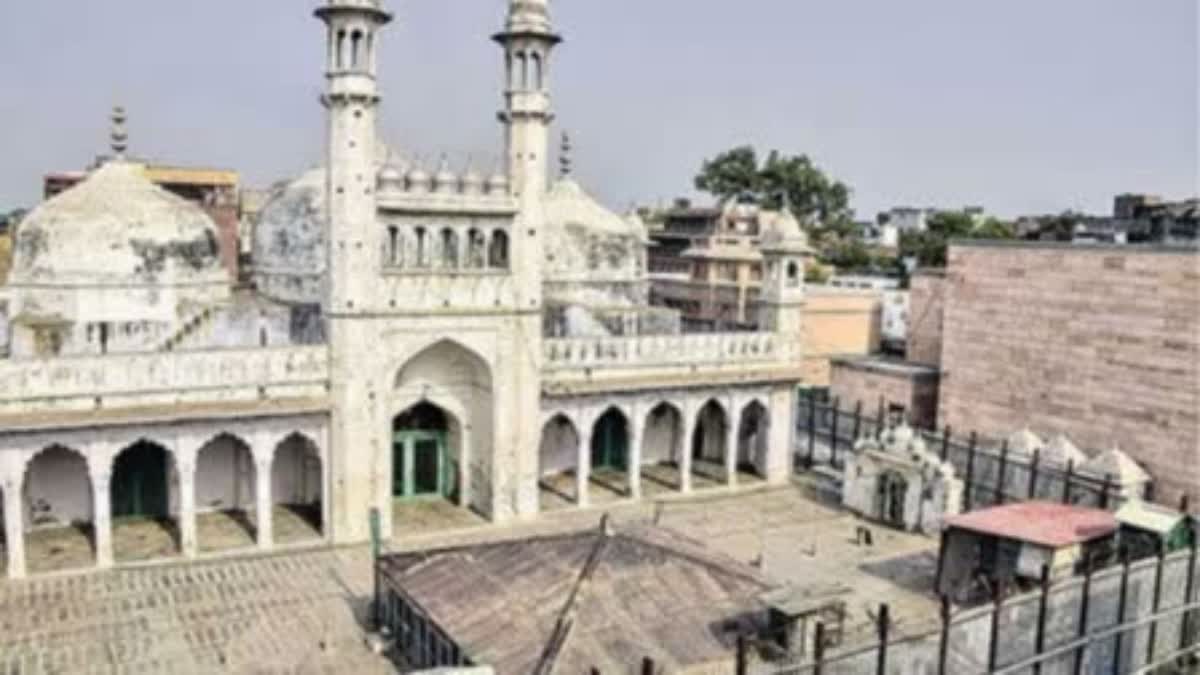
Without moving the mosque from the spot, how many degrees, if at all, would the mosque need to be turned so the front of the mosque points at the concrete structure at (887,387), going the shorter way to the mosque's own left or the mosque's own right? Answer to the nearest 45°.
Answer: approximately 45° to the mosque's own left

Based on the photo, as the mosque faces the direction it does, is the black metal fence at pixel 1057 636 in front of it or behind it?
in front

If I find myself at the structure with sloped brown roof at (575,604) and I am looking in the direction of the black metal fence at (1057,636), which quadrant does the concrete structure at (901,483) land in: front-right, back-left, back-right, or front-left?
front-left

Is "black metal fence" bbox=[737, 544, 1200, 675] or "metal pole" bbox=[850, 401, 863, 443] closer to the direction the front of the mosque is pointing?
the black metal fence

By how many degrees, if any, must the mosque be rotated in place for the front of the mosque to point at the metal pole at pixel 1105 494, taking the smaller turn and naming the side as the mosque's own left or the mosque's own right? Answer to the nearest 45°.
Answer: approximately 45° to the mosque's own left

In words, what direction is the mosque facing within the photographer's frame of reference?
facing the viewer and to the right of the viewer

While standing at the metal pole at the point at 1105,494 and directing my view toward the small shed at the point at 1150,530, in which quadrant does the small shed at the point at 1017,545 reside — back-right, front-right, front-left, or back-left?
front-right

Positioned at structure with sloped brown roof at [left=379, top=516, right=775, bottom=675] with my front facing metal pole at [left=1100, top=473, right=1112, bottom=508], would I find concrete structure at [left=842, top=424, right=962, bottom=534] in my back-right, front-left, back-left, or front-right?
front-left

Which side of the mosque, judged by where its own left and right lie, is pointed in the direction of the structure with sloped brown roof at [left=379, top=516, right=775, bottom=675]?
front

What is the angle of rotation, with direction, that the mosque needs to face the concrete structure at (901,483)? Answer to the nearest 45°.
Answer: approximately 45° to its left

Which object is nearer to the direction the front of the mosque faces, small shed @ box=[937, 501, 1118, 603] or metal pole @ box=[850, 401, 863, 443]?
the small shed

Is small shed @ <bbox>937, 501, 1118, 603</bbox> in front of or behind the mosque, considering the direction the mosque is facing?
in front

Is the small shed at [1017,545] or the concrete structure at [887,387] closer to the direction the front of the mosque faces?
the small shed

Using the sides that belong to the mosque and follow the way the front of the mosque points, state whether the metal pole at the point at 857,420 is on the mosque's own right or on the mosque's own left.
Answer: on the mosque's own left
